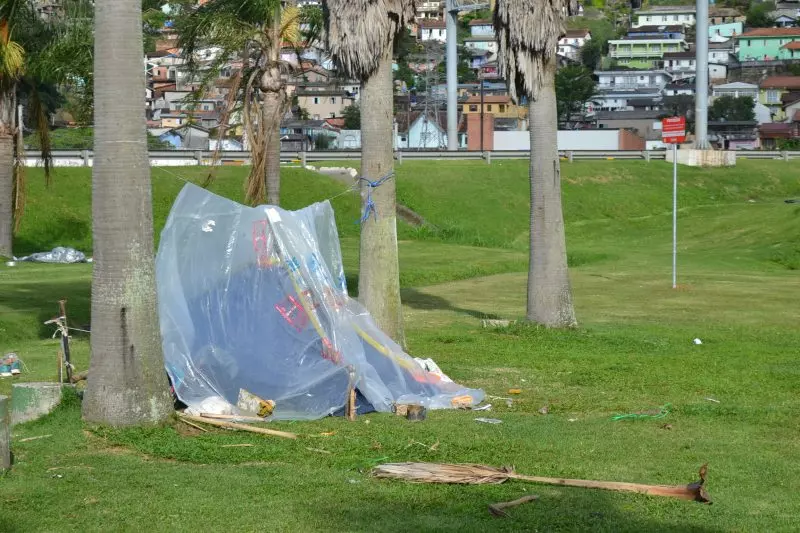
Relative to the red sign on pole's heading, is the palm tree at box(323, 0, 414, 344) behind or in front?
in front

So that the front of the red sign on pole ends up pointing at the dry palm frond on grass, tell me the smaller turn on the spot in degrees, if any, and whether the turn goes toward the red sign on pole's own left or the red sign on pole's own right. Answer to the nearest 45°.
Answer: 0° — it already faces it

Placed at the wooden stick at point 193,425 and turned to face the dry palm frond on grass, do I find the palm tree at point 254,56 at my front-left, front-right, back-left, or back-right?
back-left

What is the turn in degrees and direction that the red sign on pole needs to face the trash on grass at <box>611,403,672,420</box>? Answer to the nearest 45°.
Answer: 0° — it already faces it

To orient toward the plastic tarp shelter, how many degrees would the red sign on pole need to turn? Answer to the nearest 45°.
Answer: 0° — it already faces it

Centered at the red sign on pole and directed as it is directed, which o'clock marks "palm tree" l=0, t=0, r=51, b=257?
The palm tree is roughly at 3 o'clock from the red sign on pole.

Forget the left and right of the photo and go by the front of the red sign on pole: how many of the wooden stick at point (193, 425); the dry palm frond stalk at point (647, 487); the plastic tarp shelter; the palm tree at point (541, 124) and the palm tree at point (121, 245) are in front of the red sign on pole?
5

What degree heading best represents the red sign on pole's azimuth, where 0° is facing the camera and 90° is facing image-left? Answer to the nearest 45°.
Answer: approximately 0°

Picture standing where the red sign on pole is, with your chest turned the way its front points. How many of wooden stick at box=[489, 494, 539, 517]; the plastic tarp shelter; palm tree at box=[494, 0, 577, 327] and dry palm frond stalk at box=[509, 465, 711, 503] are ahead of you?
4

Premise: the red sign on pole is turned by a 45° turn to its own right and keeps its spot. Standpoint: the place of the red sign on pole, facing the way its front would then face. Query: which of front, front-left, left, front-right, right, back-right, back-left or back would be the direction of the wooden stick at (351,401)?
front-left

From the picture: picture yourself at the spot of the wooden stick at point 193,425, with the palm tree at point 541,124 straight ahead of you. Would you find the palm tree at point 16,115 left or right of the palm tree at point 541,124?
left

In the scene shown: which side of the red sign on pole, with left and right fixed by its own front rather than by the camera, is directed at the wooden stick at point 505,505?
front

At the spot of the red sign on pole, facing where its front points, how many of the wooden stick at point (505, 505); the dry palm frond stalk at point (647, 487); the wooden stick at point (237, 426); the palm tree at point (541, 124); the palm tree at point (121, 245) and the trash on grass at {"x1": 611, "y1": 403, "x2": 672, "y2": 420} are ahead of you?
6

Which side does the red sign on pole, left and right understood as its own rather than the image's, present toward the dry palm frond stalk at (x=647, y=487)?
front
